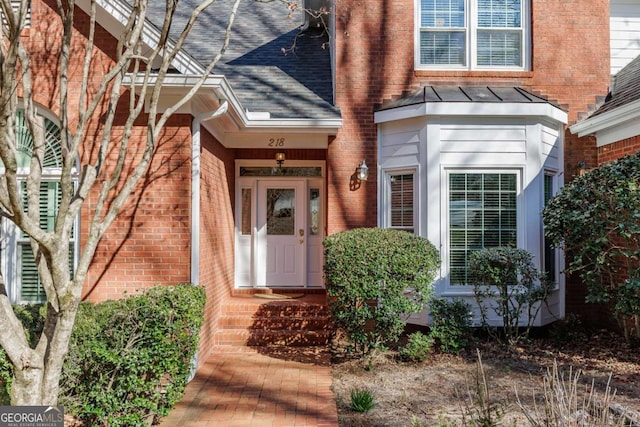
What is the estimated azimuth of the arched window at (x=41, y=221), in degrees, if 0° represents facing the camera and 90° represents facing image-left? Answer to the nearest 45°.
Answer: approximately 0°

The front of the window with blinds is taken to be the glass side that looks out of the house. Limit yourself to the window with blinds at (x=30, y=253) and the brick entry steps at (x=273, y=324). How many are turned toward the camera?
2

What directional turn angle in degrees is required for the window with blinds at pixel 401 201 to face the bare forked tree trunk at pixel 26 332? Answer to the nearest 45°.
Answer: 0° — it already faces it

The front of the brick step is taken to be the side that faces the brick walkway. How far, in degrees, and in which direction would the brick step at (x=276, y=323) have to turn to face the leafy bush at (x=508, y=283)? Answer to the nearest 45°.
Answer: approximately 90° to its left
